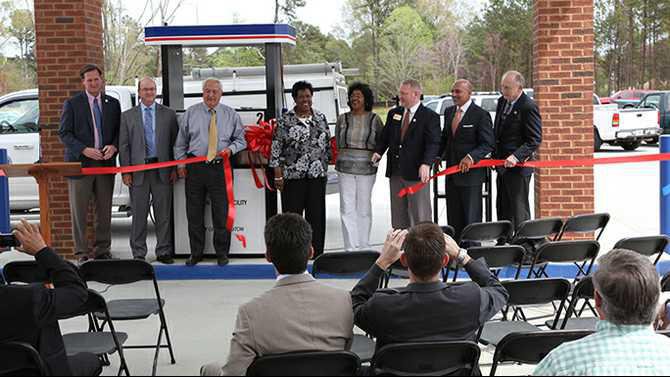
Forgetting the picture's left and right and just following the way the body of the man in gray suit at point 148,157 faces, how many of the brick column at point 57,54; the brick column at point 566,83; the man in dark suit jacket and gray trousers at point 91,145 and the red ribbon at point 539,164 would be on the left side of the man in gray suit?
2

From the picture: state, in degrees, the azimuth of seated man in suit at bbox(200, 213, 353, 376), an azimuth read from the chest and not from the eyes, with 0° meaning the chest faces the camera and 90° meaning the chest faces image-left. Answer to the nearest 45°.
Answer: approximately 180°

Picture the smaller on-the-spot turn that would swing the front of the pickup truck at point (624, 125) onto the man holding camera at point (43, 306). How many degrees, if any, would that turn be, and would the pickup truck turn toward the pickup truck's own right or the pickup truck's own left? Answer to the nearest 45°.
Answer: approximately 135° to the pickup truck's own left

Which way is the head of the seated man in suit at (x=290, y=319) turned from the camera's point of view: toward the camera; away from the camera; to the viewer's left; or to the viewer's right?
away from the camera

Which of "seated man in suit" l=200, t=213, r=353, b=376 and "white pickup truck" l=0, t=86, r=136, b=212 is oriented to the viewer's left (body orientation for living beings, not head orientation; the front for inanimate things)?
the white pickup truck

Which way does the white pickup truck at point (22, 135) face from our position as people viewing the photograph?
facing to the left of the viewer

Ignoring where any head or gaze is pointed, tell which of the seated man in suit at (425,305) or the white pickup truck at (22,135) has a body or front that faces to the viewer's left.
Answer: the white pickup truck

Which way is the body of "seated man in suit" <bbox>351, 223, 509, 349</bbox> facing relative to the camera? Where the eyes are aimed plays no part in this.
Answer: away from the camera

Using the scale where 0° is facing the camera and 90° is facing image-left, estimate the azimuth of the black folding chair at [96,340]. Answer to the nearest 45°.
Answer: approximately 225°

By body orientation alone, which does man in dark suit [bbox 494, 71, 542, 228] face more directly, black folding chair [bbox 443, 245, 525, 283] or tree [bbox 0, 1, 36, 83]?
the black folding chair
